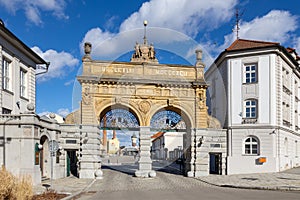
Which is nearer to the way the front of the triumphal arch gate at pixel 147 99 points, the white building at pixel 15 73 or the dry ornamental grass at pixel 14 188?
the dry ornamental grass

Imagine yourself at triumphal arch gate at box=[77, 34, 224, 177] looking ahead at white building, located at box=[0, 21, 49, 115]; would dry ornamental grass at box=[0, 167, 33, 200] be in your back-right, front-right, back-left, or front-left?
front-left

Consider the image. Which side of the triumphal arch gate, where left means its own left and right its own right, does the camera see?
front

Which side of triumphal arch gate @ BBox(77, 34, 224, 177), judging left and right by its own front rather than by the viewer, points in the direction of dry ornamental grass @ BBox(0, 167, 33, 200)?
front
